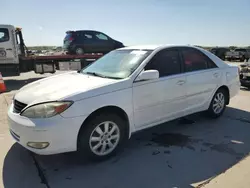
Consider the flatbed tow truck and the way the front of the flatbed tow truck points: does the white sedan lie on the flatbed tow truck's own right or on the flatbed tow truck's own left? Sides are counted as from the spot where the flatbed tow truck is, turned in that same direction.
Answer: on the flatbed tow truck's own left

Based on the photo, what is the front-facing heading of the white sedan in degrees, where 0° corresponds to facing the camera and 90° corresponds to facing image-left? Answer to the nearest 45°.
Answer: approximately 45°

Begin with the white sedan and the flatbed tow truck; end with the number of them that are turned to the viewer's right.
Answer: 0

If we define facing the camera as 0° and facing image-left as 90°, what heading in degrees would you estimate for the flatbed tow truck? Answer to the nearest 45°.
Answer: approximately 90°

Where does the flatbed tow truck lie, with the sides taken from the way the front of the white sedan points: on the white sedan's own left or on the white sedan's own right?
on the white sedan's own right
